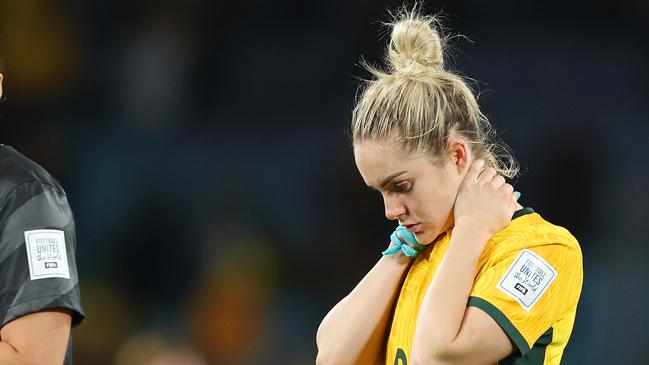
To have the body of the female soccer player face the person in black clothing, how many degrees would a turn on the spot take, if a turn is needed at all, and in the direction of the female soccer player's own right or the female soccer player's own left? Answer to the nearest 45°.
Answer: approximately 45° to the female soccer player's own right

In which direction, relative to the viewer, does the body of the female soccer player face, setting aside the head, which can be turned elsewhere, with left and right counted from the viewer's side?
facing the viewer and to the left of the viewer
